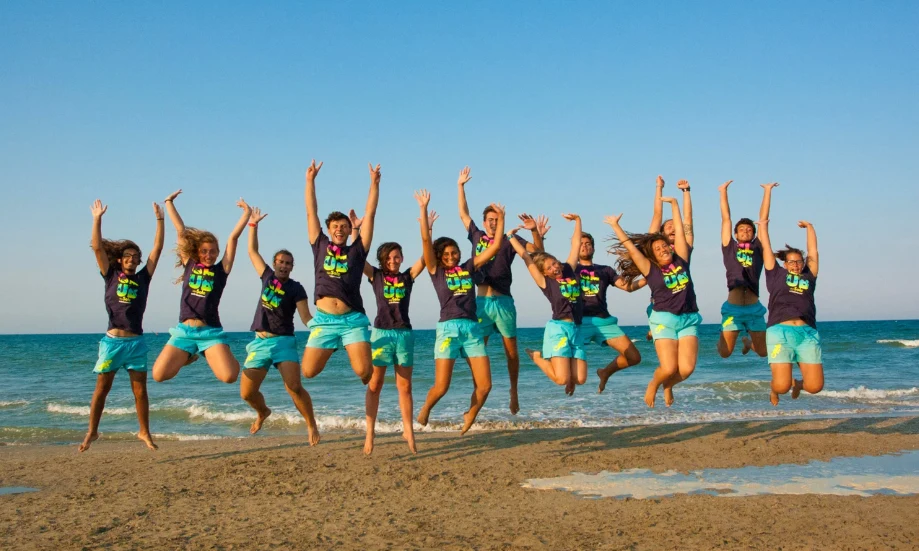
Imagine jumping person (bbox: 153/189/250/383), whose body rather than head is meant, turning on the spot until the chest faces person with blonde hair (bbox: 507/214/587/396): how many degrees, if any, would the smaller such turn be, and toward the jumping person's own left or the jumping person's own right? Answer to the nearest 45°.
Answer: approximately 90° to the jumping person's own left

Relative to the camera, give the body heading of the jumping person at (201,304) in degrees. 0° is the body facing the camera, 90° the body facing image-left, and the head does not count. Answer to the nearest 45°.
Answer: approximately 0°

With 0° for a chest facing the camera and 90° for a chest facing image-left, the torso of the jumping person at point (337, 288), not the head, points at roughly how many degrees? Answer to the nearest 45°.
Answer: approximately 0°

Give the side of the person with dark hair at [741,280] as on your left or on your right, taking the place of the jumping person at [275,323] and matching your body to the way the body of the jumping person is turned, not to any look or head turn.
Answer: on your left

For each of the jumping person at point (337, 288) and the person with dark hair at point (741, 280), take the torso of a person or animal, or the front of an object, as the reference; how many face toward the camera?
2

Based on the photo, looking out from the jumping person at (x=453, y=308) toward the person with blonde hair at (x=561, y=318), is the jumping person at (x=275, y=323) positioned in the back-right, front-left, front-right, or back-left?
back-left

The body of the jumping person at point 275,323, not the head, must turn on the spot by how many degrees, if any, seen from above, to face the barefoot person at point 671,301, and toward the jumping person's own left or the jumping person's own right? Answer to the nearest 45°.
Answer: approximately 90° to the jumping person's own left

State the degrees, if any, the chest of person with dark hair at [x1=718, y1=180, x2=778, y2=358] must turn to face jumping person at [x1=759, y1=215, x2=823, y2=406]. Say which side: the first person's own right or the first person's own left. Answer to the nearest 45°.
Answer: approximately 45° to the first person's own left
